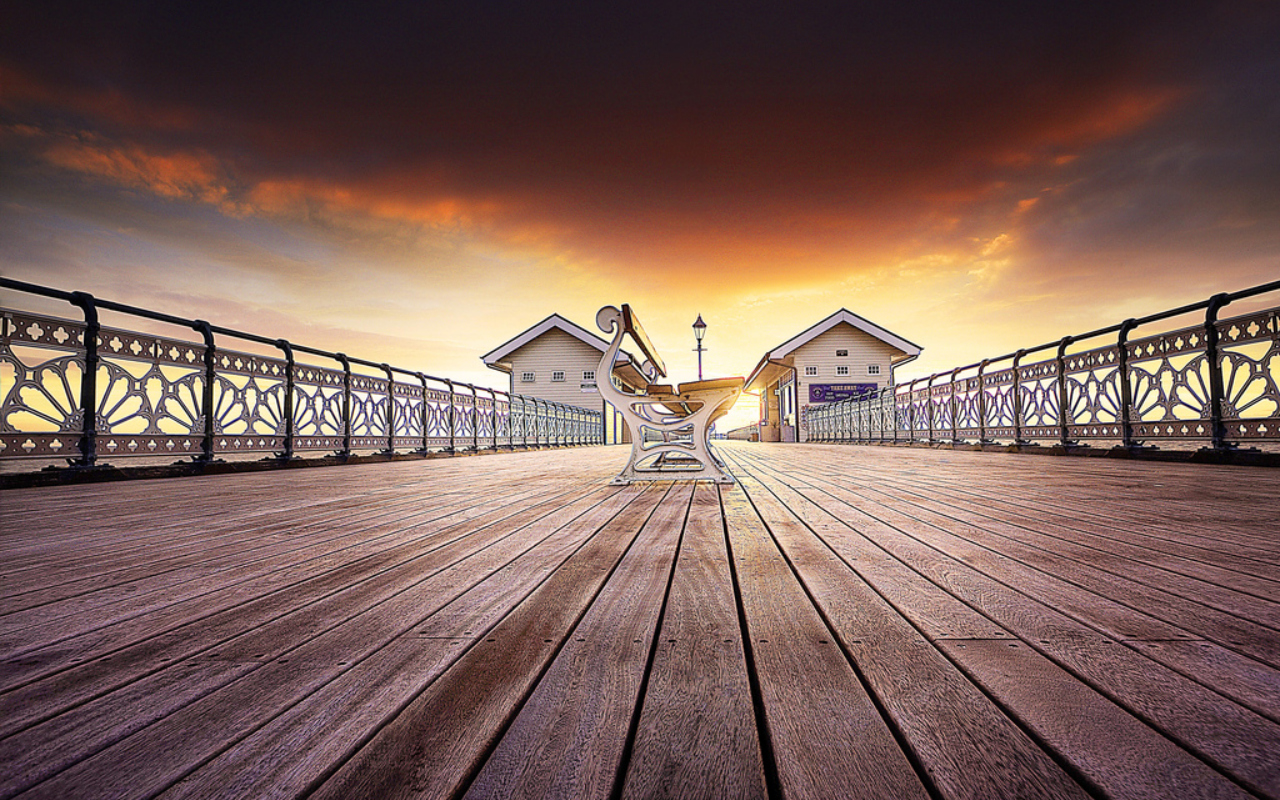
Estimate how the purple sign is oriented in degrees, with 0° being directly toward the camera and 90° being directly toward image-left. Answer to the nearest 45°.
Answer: approximately 0°

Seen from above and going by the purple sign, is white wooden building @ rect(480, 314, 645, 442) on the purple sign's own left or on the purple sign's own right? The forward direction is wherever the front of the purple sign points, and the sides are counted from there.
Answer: on the purple sign's own right

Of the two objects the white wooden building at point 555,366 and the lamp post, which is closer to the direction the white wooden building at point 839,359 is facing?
the white wooden building

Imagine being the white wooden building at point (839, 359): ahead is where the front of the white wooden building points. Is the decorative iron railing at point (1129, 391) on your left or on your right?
on your left

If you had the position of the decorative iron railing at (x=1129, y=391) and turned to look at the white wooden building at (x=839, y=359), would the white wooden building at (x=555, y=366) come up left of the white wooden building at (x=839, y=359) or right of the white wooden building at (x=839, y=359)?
left

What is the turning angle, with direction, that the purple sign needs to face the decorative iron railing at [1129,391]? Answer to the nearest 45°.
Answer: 0° — it already faces it
